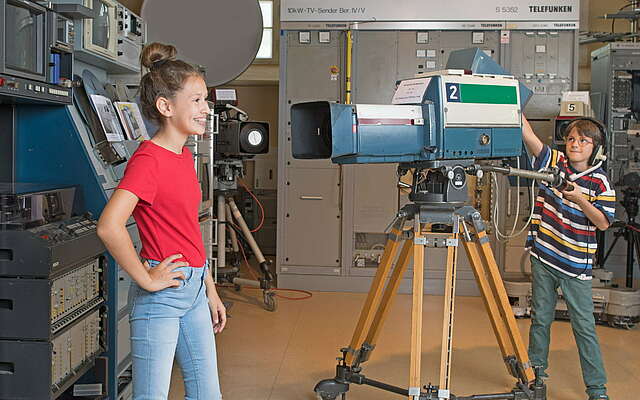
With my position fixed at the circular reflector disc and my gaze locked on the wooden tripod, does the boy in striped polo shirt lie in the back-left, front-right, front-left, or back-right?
front-left

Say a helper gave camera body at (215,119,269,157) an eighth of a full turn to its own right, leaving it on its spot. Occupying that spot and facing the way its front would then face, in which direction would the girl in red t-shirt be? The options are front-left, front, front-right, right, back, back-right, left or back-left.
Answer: front

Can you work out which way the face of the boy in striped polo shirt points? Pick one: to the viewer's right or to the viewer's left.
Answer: to the viewer's left

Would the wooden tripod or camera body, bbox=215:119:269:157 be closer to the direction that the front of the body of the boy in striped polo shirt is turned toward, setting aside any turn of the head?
the wooden tripod

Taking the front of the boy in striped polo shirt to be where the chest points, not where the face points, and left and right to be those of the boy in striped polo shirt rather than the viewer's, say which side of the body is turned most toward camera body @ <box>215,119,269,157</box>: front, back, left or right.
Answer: right

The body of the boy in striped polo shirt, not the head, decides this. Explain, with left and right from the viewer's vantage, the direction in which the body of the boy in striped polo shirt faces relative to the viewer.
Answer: facing the viewer and to the left of the viewer

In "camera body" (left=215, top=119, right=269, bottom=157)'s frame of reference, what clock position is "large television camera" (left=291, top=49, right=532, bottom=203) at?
The large television camera is roughly at 1 o'clock from the camera body.

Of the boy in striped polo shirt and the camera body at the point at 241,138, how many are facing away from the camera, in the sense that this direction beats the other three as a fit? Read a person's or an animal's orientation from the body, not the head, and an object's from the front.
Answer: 0

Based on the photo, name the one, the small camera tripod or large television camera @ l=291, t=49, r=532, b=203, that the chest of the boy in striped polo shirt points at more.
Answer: the large television camera

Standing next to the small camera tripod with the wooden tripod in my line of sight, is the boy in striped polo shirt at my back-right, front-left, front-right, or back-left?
front-left

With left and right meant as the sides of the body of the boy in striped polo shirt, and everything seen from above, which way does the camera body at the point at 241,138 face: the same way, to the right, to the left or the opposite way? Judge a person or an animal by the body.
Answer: to the left

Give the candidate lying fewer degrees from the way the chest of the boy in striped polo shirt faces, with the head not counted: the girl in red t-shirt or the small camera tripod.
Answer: the girl in red t-shirt

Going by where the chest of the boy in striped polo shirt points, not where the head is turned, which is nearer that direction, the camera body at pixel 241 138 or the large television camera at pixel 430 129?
the large television camera

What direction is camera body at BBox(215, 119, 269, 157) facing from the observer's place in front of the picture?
facing the viewer and to the right of the viewer
